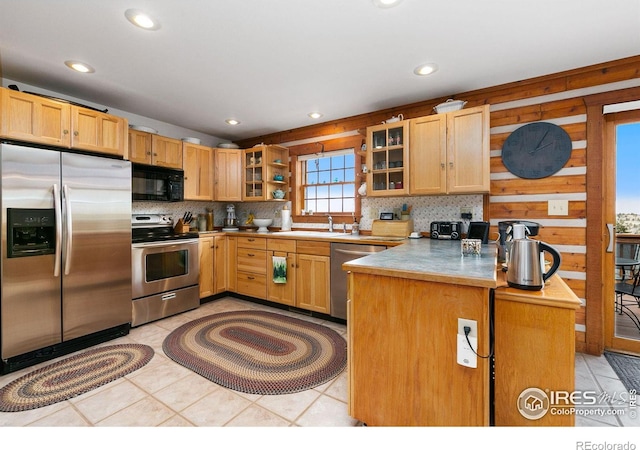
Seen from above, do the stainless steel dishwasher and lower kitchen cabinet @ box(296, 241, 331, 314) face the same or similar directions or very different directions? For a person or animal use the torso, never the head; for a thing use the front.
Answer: same or similar directions

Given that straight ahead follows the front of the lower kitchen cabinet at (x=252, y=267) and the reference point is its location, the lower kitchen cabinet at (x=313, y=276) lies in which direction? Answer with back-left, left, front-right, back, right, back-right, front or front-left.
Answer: left

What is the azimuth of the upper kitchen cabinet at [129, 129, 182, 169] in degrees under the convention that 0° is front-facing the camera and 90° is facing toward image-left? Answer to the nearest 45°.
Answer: approximately 315°

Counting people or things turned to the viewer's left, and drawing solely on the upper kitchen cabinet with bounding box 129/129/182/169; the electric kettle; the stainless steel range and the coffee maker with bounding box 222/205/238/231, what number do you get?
1

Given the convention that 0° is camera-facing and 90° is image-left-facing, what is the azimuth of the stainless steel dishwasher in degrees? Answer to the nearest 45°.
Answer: approximately 45°

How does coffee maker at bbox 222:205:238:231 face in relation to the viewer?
toward the camera

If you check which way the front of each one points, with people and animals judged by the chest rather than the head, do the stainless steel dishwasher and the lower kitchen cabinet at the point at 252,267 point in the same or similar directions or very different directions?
same or similar directions

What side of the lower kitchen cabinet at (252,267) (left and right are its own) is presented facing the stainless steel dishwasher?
left

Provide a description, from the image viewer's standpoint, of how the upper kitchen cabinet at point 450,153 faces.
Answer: facing the viewer and to the left of the viewer

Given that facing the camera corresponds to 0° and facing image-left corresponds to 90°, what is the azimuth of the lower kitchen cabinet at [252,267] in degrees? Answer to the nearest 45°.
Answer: approximately 45°

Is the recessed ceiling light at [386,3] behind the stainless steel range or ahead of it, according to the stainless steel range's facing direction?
ahead

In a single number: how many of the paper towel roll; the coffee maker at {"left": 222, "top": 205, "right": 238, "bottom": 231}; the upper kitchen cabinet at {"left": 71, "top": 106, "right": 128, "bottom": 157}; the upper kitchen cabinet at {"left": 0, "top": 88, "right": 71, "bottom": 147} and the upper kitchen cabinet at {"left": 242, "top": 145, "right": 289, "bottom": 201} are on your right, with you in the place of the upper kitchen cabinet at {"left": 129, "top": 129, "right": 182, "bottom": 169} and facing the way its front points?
2

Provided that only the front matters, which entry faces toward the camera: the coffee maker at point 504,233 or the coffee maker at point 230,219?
the coffee maker at point 230,219
